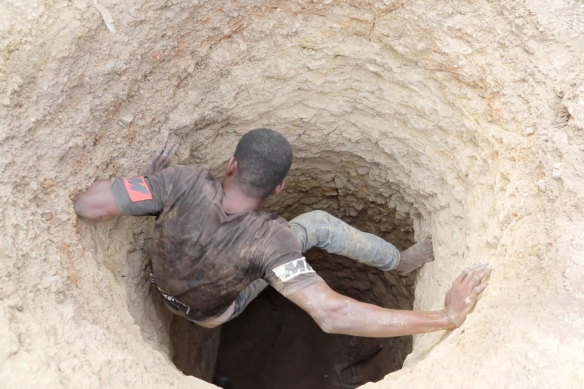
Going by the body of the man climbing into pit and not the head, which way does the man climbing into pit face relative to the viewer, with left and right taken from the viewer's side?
facing away from the viewer and to the right of the viewer
